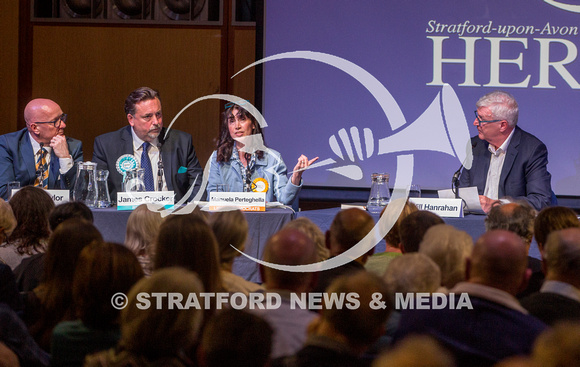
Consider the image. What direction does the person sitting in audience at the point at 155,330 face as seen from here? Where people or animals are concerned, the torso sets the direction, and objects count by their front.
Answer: away from the camera

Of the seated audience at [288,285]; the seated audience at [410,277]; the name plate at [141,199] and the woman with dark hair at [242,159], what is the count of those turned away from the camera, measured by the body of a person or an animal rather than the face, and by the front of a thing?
2

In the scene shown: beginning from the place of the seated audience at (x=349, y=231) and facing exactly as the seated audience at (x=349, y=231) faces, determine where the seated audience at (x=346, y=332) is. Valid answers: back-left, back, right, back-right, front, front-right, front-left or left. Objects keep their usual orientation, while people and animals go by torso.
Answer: back

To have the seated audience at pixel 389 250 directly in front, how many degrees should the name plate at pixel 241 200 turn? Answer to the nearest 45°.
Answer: approximately 45° to its left

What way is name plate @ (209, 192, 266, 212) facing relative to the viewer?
toward the camera

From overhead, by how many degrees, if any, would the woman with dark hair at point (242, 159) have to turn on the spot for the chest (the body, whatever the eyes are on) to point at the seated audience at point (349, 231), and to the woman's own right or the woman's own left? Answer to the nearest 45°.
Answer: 0° — they already face them

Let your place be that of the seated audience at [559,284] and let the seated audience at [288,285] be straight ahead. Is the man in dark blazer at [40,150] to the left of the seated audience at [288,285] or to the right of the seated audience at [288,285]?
right

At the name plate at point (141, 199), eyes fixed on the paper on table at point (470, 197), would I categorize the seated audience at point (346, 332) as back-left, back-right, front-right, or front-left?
front-right

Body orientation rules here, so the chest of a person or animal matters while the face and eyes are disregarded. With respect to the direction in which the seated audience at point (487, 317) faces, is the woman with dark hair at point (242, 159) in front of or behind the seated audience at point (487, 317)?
in front

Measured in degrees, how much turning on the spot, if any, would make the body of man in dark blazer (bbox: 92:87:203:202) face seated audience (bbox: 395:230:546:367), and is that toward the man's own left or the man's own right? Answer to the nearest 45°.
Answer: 0° — they already face them

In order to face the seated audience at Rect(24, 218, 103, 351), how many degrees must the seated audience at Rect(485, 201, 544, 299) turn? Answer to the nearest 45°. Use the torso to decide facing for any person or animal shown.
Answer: approximately 135° to their left

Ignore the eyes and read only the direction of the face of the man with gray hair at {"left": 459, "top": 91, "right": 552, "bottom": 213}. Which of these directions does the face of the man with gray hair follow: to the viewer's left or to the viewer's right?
to the viewer's left

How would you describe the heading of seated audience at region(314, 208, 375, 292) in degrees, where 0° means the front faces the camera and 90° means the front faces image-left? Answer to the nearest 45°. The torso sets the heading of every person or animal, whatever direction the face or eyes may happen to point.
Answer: approximately 180°

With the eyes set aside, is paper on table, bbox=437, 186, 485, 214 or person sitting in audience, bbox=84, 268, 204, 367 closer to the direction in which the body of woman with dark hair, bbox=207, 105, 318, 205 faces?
the person sitting in audience

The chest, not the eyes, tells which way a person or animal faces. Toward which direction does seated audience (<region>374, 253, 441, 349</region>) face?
away from the camera

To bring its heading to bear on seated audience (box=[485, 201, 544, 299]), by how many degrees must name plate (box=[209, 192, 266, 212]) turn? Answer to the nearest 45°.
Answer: approximately 45° to its left

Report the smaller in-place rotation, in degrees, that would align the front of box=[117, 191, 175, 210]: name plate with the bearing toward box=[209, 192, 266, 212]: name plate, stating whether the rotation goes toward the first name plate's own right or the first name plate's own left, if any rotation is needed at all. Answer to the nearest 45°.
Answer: approximately 90° to the first name plate's own left

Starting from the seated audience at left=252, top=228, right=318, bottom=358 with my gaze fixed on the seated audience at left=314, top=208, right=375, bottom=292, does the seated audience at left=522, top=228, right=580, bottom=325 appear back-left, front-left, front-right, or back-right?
front-right

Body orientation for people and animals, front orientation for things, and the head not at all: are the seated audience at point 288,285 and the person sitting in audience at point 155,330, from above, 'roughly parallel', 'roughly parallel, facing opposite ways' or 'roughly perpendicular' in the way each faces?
roughly parallel

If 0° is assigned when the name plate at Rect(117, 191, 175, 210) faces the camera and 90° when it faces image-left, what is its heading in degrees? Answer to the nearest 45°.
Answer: approximately 0°

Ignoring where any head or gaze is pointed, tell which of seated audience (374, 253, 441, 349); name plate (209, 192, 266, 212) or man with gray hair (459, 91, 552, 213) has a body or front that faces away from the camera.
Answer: the seated audience

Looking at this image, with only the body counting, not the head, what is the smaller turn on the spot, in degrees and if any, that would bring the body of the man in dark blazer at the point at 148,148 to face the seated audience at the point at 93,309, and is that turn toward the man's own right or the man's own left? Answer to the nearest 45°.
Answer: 0° — they already face them

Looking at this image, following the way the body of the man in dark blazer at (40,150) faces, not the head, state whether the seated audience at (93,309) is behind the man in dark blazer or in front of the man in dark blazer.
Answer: in front

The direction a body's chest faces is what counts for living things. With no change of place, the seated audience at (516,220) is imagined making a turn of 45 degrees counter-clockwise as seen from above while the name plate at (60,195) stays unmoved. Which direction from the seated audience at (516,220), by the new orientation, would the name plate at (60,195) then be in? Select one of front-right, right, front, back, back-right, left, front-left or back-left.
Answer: front-left

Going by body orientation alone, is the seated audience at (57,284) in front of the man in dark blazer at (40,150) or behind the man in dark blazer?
in front

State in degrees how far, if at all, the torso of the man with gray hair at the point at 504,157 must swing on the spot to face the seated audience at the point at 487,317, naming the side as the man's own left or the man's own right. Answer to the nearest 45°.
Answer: approximately 45° to the man's own left
